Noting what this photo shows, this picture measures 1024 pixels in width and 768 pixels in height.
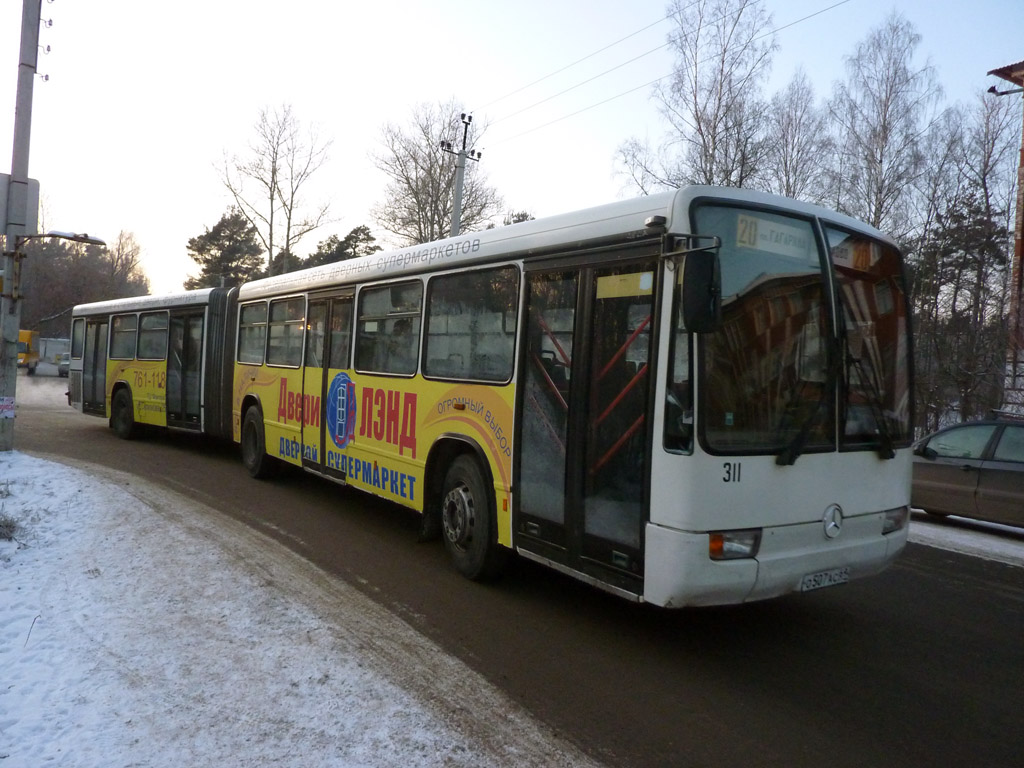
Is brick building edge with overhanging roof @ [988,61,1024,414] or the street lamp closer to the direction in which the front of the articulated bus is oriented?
the brick building edge with overhanging roof

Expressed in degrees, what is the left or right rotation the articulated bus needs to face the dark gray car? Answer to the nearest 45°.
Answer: approximately 90° to its left

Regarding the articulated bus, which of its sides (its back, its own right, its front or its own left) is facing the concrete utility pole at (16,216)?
back

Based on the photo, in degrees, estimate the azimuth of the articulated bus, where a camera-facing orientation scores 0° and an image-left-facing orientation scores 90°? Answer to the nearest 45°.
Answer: approximately 315°

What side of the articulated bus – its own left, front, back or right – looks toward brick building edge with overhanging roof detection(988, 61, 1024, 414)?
left

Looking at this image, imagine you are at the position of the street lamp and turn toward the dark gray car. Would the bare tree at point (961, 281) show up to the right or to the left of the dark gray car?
left

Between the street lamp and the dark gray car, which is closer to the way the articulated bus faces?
the dark gray car

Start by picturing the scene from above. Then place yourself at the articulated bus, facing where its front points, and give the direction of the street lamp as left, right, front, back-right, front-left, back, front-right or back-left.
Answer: back

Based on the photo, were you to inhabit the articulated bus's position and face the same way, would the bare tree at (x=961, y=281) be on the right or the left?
on its left
